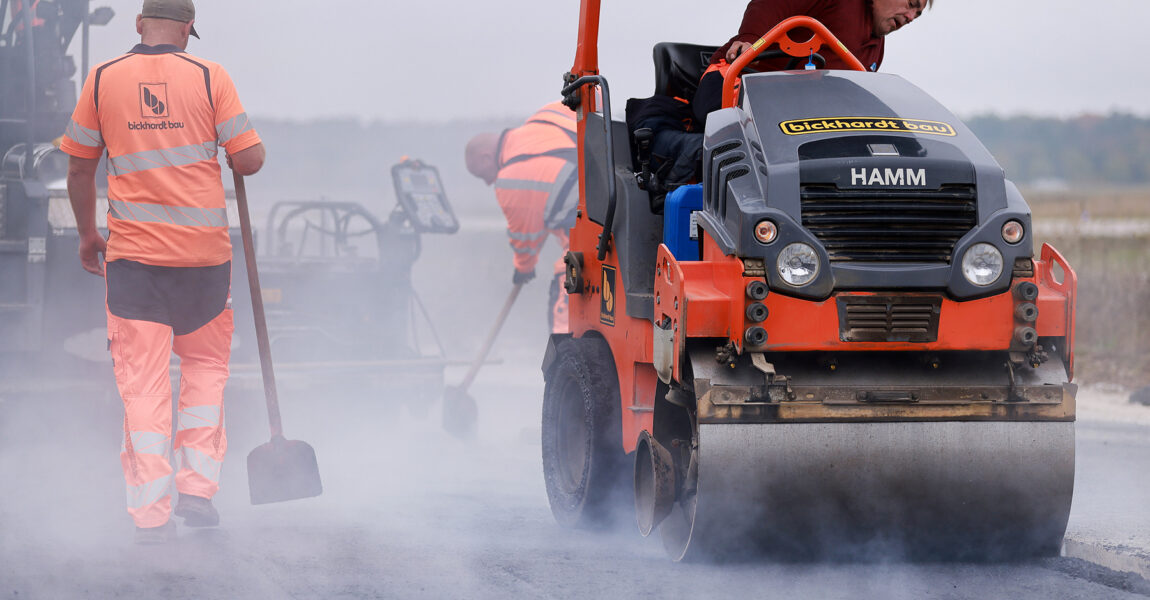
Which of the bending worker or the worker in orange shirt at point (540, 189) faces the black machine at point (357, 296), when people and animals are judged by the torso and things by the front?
the worker in orange shirt

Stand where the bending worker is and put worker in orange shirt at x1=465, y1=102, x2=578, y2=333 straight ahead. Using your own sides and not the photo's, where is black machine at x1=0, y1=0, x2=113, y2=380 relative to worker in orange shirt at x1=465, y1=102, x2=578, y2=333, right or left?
left

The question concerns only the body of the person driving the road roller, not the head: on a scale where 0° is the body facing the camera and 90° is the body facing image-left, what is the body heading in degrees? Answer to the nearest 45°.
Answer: approximately 315°

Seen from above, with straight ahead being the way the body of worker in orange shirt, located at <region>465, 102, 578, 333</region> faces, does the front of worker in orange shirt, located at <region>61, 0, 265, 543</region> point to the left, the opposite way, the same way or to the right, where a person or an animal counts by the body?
to the right

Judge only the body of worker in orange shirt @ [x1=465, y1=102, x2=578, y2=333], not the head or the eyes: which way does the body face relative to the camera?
to the viewer's left

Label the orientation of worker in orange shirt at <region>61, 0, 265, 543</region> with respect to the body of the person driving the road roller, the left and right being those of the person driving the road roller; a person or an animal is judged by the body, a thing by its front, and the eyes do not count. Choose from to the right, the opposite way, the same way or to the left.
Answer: the opposite way

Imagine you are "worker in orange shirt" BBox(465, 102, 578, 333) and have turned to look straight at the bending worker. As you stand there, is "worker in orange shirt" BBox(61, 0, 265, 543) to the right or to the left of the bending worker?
right

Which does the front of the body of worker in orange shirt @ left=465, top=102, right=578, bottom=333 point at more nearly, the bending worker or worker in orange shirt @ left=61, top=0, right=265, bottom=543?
the worker in orange shirt

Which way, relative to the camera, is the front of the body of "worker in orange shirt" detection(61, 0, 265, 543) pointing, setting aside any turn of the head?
away from the camera

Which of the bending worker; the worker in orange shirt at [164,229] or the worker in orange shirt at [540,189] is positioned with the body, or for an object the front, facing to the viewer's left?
the worker in orange shirt at [540,189]
